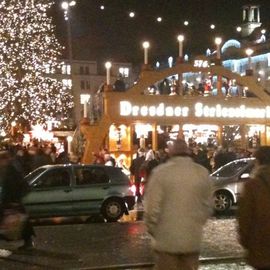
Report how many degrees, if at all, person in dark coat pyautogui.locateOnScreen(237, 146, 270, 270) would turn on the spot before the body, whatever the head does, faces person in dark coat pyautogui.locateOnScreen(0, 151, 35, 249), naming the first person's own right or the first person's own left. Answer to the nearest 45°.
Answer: approximately 45° to the first person's own left

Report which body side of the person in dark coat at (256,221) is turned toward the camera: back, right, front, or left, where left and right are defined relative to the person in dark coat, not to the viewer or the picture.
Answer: back

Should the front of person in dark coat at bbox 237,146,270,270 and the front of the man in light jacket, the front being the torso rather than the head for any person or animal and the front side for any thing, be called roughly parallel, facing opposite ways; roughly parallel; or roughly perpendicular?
roughly parallel

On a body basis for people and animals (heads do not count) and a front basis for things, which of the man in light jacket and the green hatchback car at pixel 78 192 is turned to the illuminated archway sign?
the man in light jacket

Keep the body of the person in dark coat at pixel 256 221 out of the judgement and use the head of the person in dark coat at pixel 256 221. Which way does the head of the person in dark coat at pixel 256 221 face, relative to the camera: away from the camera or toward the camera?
away from the camera

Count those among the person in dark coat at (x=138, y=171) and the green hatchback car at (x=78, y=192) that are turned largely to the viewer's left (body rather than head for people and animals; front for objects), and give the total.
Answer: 1

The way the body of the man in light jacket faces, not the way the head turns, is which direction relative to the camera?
away from the camera

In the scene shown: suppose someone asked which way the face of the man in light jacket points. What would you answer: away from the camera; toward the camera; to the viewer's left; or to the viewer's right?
away from the camera

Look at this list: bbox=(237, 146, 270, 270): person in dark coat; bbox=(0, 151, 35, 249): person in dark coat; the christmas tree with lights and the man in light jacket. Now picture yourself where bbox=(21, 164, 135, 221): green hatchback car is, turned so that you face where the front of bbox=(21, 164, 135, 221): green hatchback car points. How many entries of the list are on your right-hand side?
1

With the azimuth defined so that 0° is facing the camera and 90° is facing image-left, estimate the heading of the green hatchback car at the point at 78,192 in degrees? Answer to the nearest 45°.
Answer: approximately 90°

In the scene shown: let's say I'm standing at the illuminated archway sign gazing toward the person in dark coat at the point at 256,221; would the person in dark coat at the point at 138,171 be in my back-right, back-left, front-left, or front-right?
front-right
